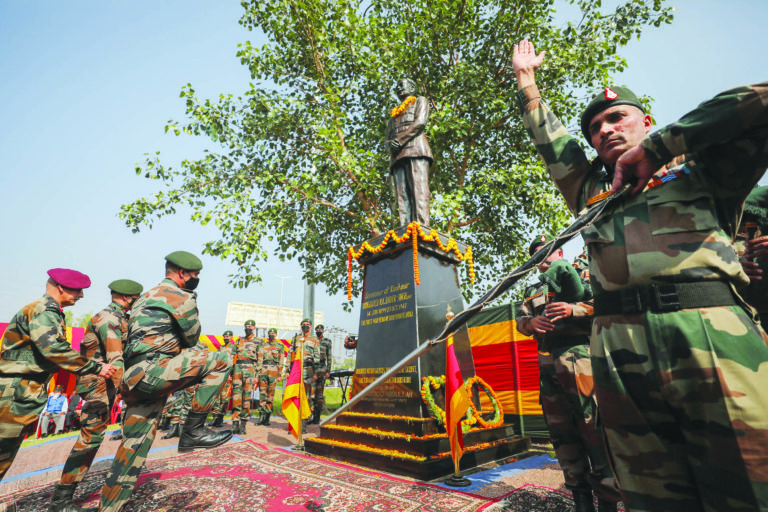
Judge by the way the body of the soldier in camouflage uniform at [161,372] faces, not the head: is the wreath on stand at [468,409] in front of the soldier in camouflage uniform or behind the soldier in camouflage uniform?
in front

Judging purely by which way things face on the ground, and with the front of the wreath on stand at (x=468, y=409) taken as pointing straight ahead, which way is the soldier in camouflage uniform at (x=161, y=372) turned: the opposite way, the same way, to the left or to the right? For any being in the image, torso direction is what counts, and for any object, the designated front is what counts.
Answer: to the left

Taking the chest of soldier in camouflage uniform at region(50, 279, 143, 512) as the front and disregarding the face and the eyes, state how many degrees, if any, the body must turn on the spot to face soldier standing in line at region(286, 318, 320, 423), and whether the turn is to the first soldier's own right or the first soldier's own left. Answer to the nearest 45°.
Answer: approximately 45° to the first soldier's own left

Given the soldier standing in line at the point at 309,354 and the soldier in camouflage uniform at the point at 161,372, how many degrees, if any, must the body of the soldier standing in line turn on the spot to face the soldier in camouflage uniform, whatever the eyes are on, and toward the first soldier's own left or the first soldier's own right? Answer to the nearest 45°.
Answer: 0° — they already face them

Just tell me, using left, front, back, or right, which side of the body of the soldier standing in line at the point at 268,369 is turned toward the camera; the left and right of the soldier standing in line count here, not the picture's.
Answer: front

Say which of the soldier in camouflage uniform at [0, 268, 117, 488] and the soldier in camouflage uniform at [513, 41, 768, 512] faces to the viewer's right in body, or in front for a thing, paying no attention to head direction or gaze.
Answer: the soldier in camouflage uniform at [0, 268, 117, 488]

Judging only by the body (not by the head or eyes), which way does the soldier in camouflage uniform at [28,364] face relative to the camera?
to the viewer's right

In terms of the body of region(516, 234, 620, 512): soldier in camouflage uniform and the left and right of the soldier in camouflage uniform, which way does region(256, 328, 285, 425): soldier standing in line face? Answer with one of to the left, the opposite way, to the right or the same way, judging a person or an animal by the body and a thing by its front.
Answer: to the left

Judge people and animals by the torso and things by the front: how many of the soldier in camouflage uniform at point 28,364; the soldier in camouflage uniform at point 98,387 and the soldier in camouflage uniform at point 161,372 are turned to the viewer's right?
3

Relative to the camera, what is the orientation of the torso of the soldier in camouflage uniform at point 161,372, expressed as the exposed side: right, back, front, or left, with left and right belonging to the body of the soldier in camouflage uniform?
right

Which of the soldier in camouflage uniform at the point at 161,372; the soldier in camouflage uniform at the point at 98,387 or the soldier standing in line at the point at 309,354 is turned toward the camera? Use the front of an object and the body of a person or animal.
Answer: the soldier standing in line

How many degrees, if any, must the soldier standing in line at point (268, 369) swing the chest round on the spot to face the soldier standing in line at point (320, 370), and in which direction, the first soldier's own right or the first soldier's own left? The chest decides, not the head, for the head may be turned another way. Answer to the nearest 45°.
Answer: approximately 45° to the first soldier's own left

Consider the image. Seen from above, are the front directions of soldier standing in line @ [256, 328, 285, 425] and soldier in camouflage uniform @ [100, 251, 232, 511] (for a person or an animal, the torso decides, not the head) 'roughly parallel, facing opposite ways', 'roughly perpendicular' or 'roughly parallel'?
roughly perpendicular

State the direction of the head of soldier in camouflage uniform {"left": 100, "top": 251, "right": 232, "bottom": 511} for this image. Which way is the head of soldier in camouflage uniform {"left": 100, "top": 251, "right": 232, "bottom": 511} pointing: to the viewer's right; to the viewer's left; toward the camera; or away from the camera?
to the viewer's right

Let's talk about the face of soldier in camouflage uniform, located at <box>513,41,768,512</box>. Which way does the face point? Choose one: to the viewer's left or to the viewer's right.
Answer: to the viewer's left

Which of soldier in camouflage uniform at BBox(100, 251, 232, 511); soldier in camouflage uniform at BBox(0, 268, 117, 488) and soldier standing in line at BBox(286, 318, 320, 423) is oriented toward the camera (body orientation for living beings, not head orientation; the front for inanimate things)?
the soldier standing in line

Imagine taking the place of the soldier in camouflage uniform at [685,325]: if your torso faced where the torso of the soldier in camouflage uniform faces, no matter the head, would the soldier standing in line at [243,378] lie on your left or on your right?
on your right
